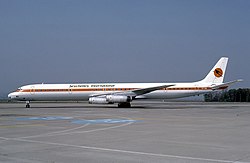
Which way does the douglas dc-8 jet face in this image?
to the viewer's left
